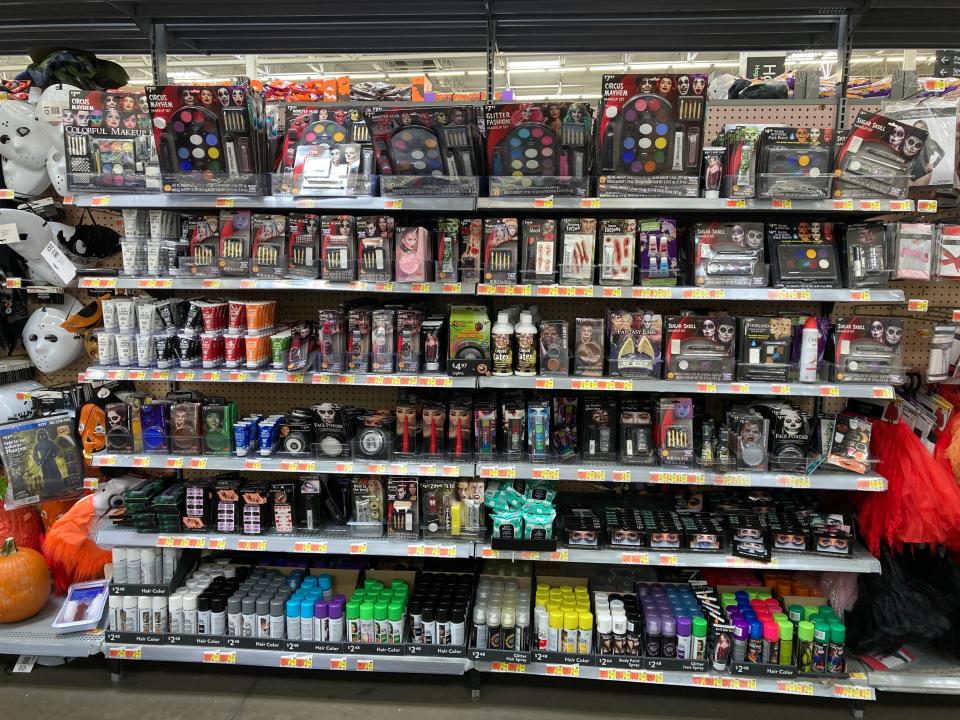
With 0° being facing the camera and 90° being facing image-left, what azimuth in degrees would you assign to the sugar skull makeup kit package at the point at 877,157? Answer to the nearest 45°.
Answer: approximately 0°

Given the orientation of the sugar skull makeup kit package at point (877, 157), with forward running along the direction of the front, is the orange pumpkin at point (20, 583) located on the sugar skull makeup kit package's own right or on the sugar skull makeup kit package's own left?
on the sugar skull makeup kit package's own right

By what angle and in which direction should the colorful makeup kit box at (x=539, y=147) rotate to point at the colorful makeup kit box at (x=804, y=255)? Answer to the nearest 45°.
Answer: approximately 90° to its left
